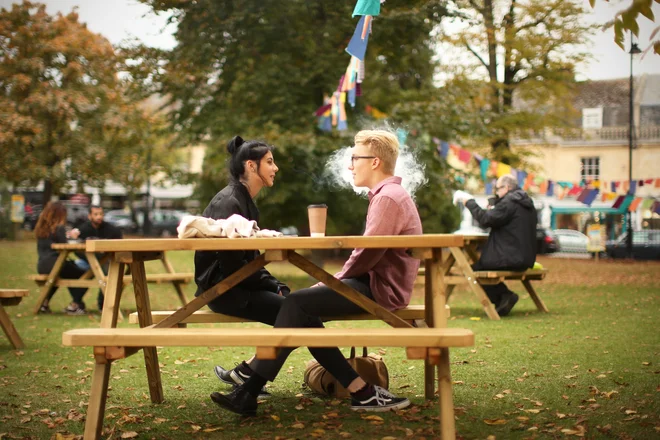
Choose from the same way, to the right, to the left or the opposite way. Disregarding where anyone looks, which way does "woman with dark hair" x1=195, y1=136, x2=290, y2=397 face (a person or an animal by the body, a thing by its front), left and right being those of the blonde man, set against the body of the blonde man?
the opposite way

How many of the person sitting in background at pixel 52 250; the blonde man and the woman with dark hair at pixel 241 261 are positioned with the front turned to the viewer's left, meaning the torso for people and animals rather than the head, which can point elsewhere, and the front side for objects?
1

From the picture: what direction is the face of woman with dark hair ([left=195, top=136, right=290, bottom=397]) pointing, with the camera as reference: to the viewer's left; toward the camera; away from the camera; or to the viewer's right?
to the viewer's right

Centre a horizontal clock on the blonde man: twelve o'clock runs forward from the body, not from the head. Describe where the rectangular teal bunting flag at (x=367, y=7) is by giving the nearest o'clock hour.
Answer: The rectangular teal bunting flag is roughly at 3 o'clock from the blonde man.

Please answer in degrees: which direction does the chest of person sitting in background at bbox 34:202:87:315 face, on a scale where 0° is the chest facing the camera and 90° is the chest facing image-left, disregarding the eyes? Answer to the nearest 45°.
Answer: approximately 225°

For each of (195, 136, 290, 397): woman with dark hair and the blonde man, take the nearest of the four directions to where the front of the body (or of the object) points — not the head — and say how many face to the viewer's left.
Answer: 1

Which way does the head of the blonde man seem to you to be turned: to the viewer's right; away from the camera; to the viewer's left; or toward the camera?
to the viewer's left

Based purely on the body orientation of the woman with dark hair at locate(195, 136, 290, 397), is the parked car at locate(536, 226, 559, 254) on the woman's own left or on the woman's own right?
on the woman's own left

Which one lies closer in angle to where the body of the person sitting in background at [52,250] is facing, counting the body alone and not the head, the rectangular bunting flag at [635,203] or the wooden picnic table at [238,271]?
the rectangular bunting flag

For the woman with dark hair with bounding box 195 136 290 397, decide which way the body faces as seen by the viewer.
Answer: to the viewer's right

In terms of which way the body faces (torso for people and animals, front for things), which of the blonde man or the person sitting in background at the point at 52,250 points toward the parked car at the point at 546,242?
the person sitting in background

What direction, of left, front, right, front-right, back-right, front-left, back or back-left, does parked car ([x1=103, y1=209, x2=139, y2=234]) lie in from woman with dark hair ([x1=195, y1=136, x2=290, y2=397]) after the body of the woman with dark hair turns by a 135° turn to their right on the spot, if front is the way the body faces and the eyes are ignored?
back-right

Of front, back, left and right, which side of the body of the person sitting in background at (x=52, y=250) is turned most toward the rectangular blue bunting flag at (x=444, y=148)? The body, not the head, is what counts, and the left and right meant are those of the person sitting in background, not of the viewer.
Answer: front

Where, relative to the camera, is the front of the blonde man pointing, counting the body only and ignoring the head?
to the viewer's left
